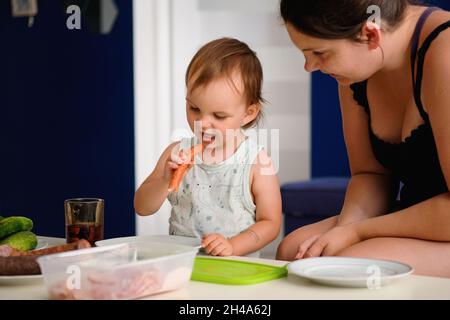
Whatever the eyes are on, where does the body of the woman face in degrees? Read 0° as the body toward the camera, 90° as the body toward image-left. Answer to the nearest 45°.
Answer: approximately 45°

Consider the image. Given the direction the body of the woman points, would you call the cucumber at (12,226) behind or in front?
in front

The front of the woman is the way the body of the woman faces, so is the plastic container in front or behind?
in front

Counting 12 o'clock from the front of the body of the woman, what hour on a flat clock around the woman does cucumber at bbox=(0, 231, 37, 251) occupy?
The cucumber is roughly at 1 o'clock from the woman.

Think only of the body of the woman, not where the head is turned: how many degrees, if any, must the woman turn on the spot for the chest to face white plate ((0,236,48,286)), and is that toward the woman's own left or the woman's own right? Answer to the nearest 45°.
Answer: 0° — they already face it

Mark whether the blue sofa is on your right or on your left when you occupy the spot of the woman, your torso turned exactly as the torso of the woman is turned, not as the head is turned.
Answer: on your right
